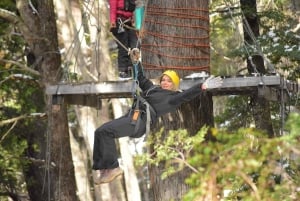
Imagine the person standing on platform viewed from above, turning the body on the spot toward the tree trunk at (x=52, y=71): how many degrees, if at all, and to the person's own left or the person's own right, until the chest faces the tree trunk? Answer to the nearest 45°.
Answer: approximately 135° to the person's own right

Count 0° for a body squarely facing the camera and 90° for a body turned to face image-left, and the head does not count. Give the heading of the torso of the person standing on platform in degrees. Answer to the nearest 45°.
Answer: approximately 0°

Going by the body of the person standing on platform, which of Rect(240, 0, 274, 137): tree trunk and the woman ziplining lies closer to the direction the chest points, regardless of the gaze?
the woman ziplining

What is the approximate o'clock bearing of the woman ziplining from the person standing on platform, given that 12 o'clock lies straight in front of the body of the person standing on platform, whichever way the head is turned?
The woman ziplining is roughly at 12 o'clock from the person standing on platform.

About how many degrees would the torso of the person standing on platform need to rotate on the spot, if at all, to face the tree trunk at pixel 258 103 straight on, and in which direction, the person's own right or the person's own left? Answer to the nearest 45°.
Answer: approximately 135° to the person's own left
